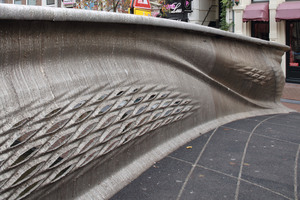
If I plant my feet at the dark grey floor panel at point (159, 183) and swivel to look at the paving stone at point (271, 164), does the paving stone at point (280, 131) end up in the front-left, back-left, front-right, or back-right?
front-left

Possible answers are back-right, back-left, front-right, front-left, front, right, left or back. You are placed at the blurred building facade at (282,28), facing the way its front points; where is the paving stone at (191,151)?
front

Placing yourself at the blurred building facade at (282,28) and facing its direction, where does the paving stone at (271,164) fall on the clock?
The paving stone is roughly at 12 o'clock from the blurred building facade.

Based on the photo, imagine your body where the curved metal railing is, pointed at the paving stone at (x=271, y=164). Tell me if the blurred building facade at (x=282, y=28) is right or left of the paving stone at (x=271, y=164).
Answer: left

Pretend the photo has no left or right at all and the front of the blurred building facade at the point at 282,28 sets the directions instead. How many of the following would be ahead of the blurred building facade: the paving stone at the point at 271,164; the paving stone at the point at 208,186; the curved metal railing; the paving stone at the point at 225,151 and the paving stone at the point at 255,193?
5

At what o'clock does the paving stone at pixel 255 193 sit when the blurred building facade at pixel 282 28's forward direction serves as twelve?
The paving stone is roughly at 12 o'clock from the blurred building facade.

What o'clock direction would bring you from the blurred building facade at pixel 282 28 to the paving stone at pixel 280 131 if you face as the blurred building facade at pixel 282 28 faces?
The paving stone is roughly at 12 o'clock from the blurred building facade.

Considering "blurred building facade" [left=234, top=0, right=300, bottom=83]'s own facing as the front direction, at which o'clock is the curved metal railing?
The curved metal railing is roughly at 12 o'clock from the blurred building facade.

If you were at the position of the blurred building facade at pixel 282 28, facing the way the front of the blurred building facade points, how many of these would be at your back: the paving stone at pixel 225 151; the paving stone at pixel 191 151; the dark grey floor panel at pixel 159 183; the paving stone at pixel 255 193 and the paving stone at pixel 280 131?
0

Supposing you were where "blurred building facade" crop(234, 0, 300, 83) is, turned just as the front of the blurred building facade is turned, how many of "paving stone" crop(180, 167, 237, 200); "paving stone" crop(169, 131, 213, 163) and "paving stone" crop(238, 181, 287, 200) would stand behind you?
0

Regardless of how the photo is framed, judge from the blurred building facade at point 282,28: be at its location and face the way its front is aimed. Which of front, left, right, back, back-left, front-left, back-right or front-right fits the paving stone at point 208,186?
front

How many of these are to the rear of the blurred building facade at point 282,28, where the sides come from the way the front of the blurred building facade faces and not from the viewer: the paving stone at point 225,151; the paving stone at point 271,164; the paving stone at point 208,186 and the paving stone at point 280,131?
0

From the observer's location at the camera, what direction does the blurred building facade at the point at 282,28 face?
facing the viewer
